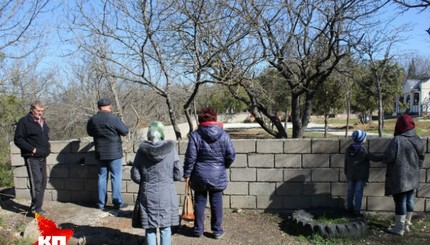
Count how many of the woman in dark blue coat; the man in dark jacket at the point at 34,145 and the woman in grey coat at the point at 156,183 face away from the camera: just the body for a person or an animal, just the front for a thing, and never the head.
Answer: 2

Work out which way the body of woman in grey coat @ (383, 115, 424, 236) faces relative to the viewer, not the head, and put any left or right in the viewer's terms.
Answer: facing away from the viewer and to the left of the viewer

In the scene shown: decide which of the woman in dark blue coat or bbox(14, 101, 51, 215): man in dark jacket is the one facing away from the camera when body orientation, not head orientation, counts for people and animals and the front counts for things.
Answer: the woman in dark blue coat

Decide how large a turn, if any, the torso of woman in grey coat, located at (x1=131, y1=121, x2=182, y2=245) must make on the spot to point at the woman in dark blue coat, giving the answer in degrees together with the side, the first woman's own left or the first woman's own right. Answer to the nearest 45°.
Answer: approximately 45° to the first woman's own right

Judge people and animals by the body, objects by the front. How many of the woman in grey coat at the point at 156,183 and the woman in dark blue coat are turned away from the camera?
2

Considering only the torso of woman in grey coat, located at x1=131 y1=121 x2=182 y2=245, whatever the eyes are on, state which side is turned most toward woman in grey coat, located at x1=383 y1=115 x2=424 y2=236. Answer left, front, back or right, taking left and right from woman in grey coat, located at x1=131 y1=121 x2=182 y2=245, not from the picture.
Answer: right

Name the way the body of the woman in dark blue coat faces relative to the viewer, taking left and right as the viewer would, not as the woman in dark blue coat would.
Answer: facing away from the viewer

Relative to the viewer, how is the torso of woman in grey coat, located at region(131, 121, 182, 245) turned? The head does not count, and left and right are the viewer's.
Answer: facing away from the viewer

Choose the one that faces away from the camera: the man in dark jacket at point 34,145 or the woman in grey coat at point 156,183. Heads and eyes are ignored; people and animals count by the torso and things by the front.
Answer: the woman in grey coat
